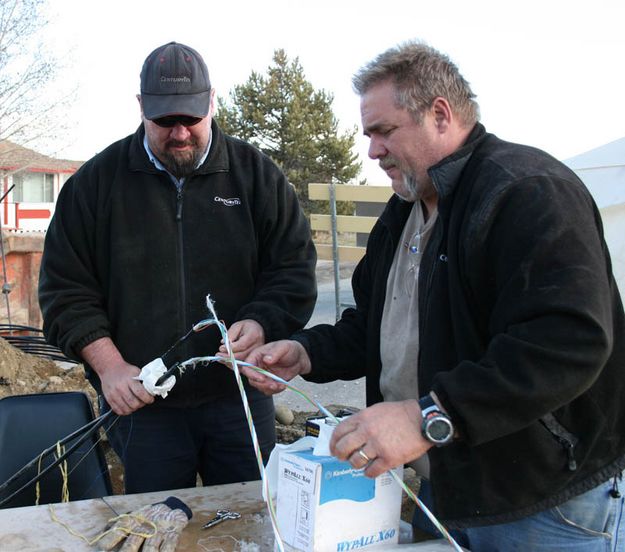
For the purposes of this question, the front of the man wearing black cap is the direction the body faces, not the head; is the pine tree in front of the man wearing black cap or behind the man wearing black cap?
behind

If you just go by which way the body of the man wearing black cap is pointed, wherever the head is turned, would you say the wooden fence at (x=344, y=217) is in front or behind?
behind

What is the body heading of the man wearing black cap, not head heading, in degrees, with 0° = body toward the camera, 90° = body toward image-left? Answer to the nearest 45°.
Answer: approximately 0°

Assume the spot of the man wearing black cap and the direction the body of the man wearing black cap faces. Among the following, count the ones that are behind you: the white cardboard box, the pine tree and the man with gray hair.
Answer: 1

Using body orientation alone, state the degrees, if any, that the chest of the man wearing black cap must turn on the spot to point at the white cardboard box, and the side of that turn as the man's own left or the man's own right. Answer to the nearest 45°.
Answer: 0° — they already face it

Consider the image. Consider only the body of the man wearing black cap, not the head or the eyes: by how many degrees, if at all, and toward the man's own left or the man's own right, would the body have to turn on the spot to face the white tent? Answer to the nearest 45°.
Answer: approximately 135° to the man's own left
